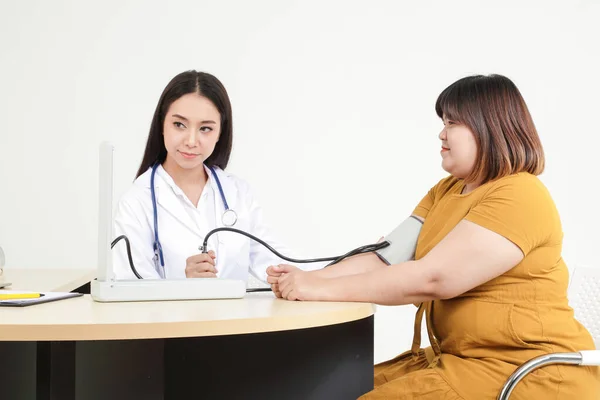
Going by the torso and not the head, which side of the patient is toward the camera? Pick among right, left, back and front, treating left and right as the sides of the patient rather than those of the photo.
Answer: left

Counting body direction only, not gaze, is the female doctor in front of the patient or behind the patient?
in front

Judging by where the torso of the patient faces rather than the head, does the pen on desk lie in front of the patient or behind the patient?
in front

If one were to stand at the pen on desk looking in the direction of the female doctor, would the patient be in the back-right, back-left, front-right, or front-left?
front-right

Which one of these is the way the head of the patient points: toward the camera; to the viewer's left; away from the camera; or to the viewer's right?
to the viewer's left
